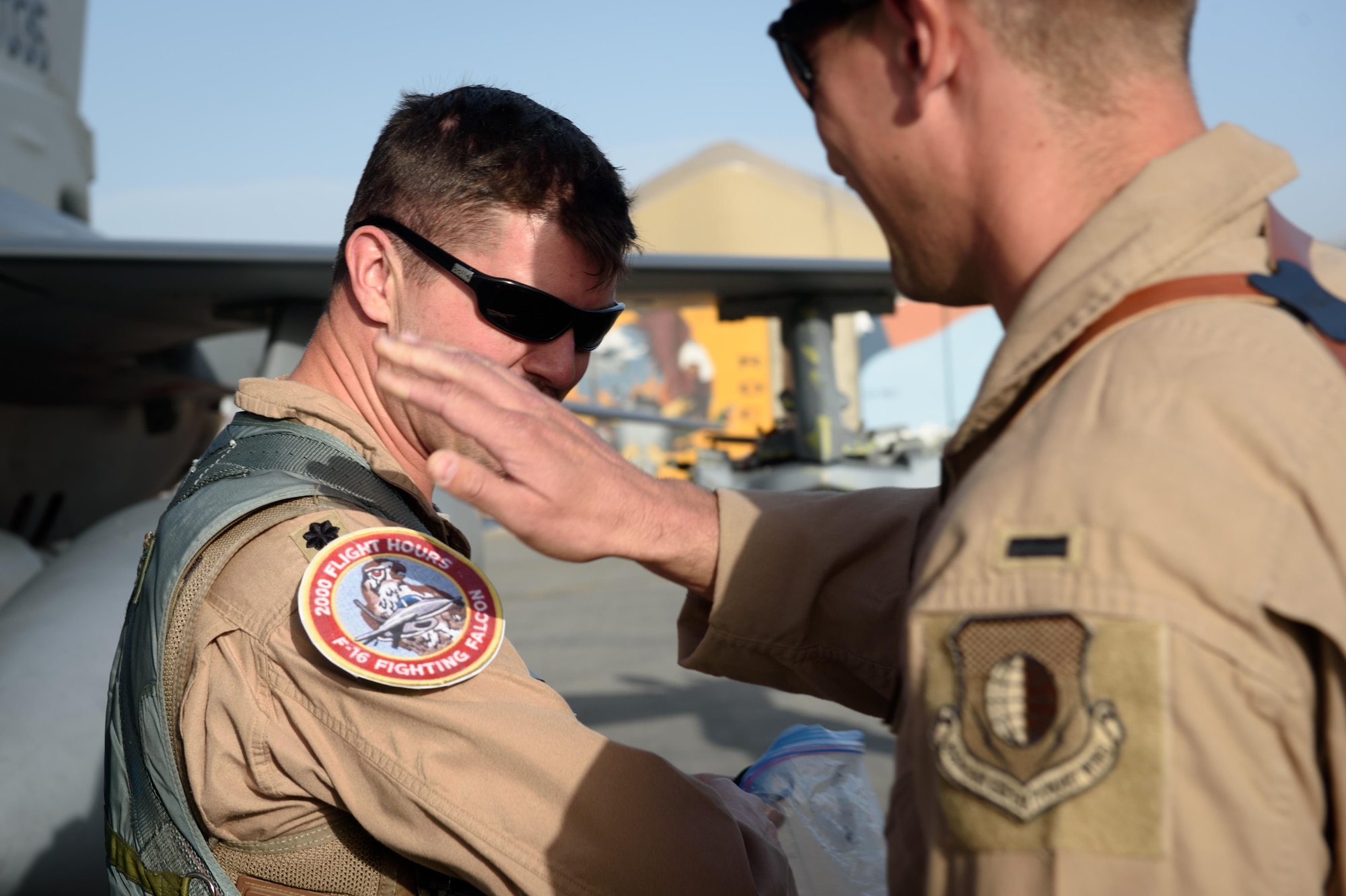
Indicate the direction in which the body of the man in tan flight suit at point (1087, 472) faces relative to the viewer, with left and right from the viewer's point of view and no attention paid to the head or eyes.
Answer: facing to the left of the viewer

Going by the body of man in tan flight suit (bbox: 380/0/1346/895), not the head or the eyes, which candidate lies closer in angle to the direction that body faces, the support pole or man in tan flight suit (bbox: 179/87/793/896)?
the man in tan flight suit

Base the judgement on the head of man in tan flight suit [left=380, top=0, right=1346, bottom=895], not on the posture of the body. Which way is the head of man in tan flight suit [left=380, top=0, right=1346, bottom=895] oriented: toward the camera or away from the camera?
away from the camera

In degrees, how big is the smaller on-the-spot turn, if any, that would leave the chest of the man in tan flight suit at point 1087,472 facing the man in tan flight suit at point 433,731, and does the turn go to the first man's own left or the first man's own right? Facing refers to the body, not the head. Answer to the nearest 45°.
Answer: approximately 45° to the first man's own right
